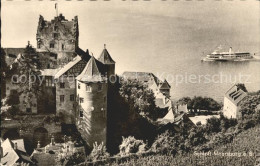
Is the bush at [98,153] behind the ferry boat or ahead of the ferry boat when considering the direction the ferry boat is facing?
ahead

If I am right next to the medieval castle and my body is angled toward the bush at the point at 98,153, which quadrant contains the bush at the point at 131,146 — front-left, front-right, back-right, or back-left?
front-left

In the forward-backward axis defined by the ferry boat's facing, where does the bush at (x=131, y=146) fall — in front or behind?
in front

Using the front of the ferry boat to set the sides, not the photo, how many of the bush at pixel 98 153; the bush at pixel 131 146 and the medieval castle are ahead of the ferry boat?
3
